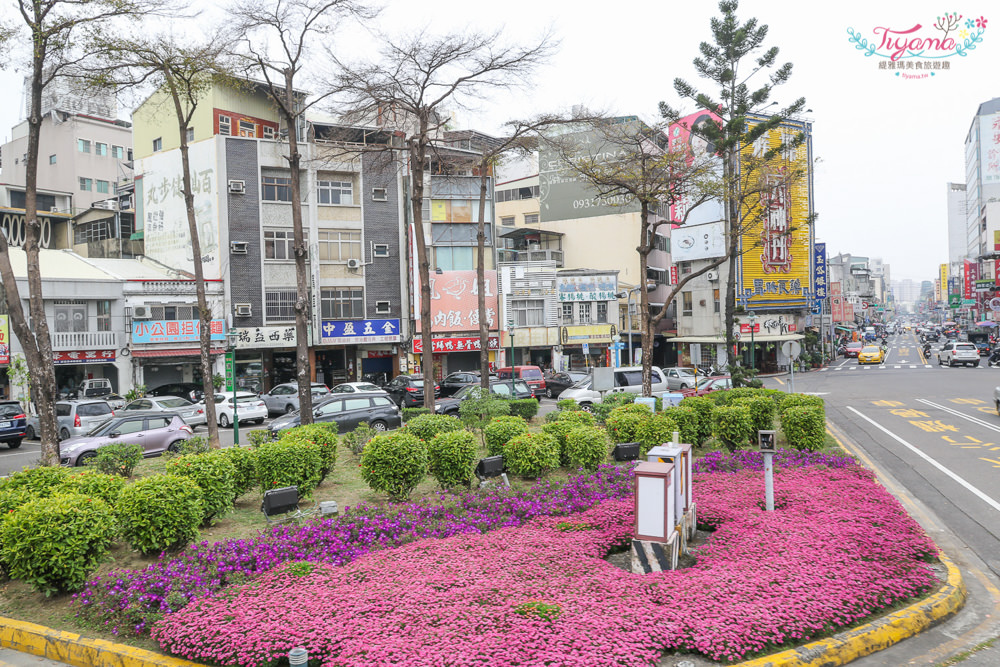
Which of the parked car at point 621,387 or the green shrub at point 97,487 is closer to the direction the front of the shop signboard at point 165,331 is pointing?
the green shrub

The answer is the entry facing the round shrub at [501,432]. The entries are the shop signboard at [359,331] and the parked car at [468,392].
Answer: the shop signboard

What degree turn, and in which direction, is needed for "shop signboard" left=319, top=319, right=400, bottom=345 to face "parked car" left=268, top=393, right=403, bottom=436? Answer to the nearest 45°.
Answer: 0° — it already faces it

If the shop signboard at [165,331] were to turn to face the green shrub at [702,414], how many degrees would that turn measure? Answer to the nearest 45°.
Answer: approximately 45° to its left

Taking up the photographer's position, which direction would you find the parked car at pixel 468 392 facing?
facing to the left of the viewer

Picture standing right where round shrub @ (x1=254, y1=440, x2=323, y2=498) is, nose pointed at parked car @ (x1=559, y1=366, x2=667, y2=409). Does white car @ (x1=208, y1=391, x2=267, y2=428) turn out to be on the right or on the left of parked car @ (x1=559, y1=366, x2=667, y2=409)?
left

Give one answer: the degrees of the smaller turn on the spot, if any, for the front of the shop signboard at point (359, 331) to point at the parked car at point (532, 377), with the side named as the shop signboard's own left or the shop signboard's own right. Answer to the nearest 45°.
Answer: approximately 45° to the shop signboard's own left

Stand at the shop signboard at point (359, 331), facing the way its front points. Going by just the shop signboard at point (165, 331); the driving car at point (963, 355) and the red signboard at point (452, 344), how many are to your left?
2

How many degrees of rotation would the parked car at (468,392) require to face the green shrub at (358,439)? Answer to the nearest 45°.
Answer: approximately 90° to its left

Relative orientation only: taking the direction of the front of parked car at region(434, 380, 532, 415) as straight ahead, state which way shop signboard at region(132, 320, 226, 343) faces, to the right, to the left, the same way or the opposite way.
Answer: to the left

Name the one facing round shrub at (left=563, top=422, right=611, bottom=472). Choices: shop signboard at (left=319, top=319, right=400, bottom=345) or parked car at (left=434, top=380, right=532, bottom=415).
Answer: the shop signboard

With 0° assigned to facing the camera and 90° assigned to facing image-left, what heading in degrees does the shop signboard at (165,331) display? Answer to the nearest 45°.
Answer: approximately 0°

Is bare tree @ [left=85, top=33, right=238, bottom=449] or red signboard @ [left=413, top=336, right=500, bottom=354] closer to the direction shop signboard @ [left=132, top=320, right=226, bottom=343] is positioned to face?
the bare tree

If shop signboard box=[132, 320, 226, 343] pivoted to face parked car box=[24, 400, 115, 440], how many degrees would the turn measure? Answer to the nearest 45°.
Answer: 0° — it already faces it

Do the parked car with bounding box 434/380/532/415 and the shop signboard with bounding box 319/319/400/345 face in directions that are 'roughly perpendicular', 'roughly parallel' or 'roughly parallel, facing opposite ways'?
roughly perpendicular
